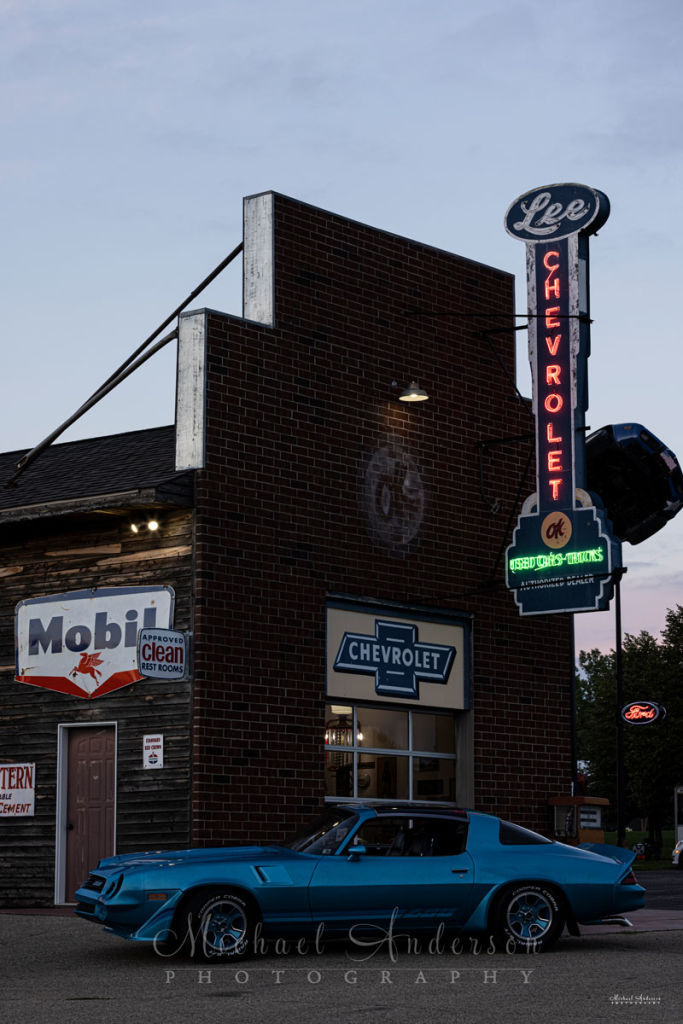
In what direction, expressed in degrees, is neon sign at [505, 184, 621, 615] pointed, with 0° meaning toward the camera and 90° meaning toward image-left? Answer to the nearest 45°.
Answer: approximately 45°

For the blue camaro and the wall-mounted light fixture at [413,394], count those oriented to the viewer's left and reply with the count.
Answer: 1

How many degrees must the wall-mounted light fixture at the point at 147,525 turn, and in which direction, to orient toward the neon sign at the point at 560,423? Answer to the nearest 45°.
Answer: approximately 135° to its left

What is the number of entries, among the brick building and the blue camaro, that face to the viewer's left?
1

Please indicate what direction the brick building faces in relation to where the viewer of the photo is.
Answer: facing the viewer and to the right of the viewer

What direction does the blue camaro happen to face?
to the viewer's left

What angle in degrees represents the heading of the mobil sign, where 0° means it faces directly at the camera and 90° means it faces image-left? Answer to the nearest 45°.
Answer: approximately 45°

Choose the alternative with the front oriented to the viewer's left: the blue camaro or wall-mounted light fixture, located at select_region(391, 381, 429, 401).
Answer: the blue camaro

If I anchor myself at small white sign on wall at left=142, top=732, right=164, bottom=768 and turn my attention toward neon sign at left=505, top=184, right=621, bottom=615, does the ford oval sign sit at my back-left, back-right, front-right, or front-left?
front-left
